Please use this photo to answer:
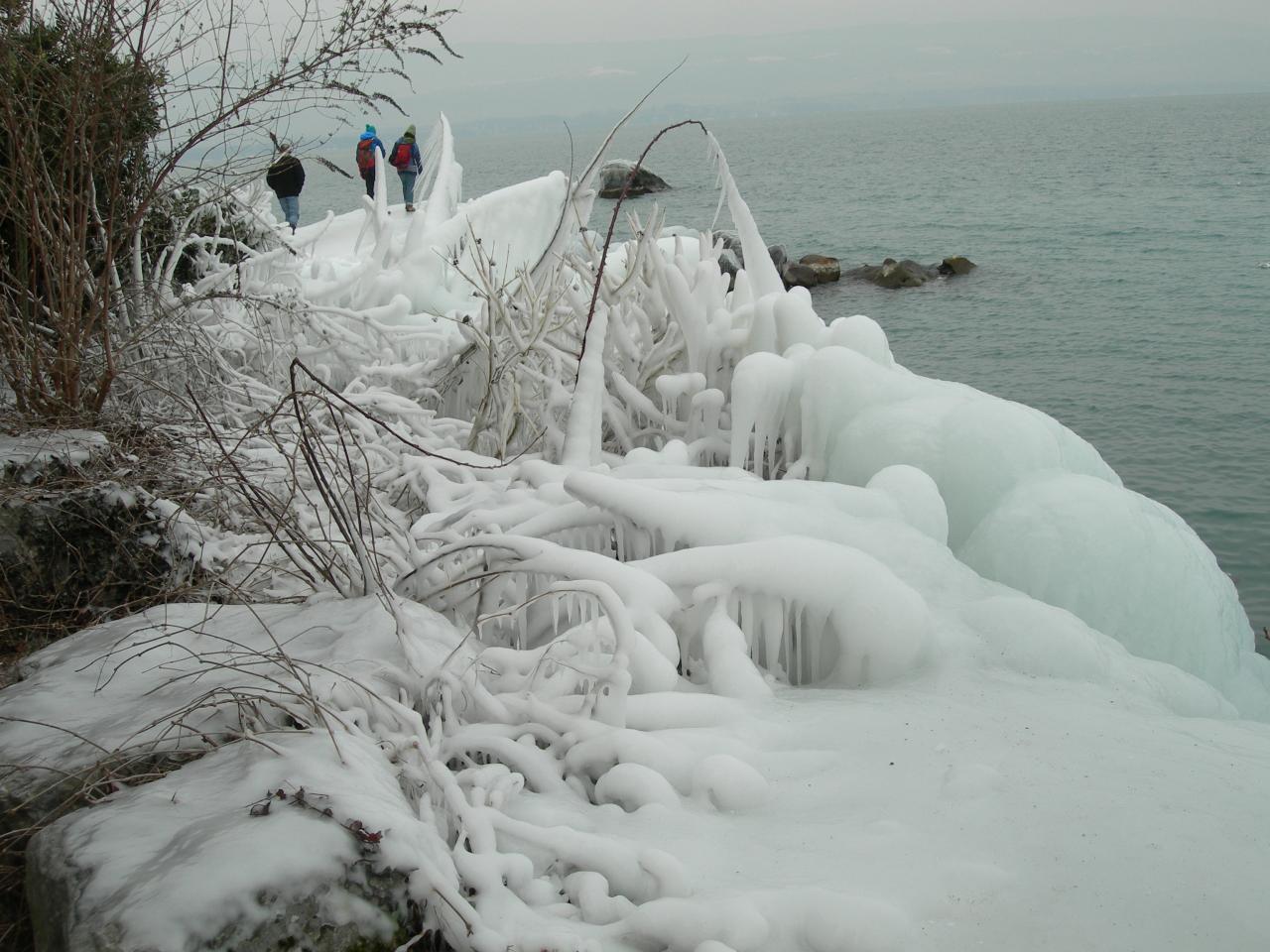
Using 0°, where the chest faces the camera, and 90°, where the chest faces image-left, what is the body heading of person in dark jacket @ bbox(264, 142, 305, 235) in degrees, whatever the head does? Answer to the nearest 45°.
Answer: approximately 180°

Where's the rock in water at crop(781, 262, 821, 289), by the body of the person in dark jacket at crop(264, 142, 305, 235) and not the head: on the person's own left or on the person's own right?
on the person's own right

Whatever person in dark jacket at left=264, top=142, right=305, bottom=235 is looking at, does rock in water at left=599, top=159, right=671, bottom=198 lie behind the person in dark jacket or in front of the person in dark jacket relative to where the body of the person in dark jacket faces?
in front

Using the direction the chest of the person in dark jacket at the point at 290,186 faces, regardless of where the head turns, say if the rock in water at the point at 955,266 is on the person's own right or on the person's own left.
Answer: on the person's own right

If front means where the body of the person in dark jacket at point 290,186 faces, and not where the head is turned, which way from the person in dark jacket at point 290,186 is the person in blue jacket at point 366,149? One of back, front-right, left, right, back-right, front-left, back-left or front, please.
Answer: front-right
